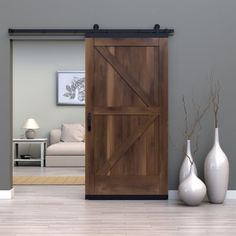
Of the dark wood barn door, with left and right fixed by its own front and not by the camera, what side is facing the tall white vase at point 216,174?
left

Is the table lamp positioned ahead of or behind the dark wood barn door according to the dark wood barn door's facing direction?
behind

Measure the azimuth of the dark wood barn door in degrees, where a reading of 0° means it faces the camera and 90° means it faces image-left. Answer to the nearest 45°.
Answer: approximately 0°

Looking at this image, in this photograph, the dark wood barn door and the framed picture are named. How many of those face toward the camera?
2

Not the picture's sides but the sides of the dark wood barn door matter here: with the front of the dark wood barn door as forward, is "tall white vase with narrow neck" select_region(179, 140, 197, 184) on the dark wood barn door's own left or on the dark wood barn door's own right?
on the dark wood barn door's own left

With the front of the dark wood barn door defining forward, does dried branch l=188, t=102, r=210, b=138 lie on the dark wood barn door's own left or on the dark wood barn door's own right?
on the dark wood barn door's own left

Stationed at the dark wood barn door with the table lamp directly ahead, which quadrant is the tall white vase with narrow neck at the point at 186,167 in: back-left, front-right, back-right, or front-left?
back-right

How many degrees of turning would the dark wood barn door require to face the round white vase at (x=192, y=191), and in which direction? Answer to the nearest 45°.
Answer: approximately 45° to its left

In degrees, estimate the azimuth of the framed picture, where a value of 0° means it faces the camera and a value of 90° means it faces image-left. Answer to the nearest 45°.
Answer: approximately 0°

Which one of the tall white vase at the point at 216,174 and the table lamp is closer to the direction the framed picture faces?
the tall white vase
